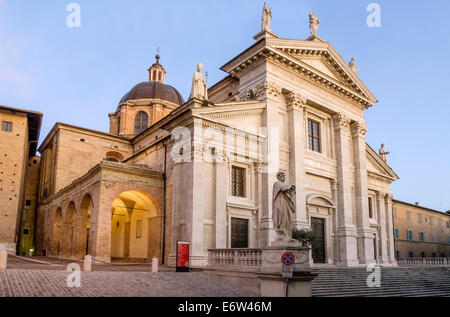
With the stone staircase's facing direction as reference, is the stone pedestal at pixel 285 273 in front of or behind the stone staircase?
in front

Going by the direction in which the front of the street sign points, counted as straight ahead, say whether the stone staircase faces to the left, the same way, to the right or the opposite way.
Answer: the same way

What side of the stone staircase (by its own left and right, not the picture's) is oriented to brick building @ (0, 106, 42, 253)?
right

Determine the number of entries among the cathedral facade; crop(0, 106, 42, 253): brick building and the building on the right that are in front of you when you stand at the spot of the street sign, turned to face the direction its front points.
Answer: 0

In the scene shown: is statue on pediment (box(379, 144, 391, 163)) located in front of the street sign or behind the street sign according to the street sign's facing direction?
behind

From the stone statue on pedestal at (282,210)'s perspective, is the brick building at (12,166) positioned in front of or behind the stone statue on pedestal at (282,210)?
behind

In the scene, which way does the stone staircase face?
toward the camera

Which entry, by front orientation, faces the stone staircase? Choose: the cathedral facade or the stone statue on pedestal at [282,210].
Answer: the cathedral facade

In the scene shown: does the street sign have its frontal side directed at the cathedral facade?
no

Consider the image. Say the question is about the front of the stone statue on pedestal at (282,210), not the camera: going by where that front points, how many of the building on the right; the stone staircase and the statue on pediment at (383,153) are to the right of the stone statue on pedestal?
0

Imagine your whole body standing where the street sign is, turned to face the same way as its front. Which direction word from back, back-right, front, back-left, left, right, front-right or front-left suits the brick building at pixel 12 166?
back-right

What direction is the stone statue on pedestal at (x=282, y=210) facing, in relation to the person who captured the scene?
facing the viewer and to the right of the viewer

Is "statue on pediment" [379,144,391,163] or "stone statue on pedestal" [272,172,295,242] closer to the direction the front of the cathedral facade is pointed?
the stone statue on pedestal

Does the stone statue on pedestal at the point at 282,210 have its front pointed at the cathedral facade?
no

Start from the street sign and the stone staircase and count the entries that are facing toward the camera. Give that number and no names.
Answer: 2

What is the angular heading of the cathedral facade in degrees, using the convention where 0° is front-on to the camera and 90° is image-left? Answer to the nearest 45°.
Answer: approximately 315°

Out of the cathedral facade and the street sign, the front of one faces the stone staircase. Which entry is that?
the cathedral facade

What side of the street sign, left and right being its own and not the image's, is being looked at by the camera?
front

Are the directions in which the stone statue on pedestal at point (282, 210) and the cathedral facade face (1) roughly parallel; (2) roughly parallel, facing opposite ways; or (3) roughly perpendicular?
roughly parallel

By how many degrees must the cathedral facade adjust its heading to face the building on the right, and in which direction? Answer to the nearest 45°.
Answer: approximately 90° to its left
